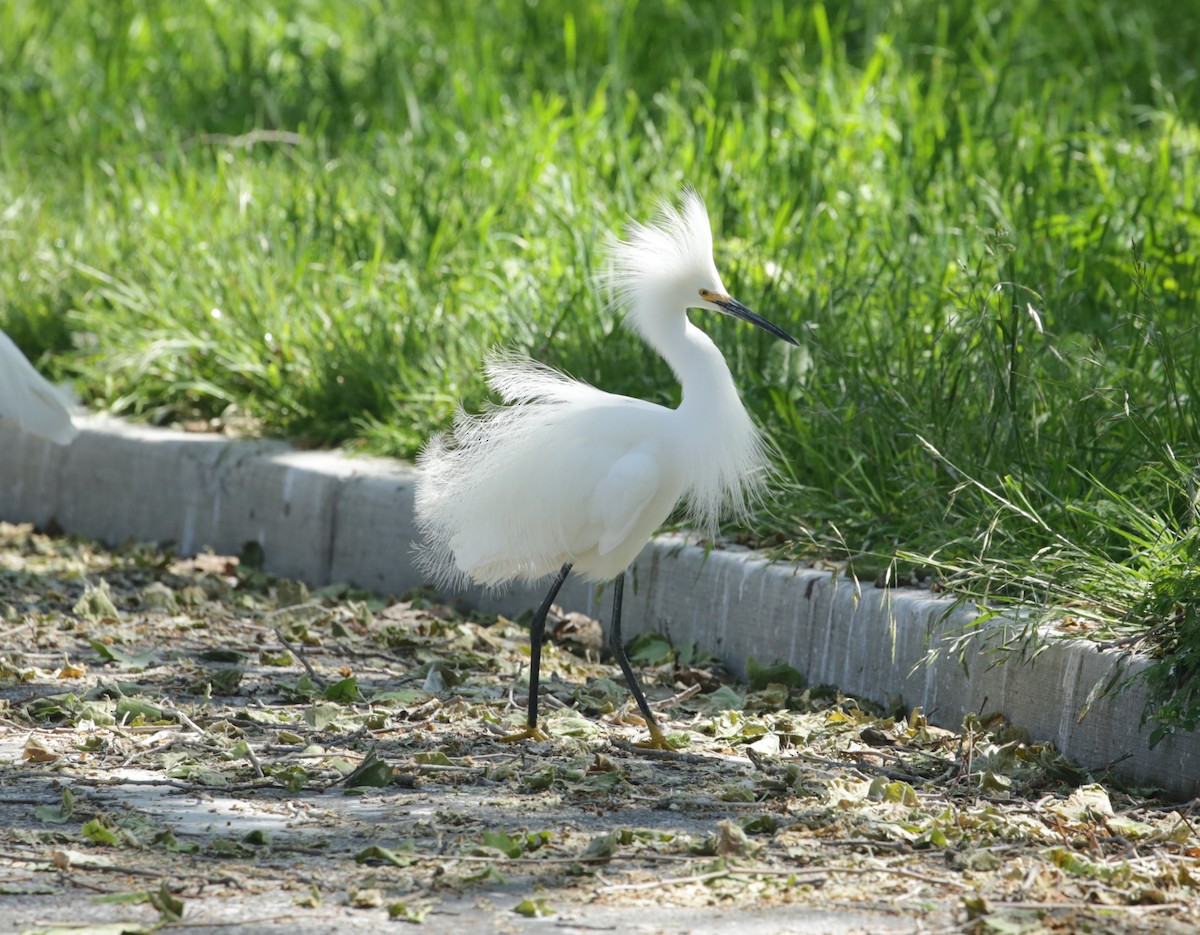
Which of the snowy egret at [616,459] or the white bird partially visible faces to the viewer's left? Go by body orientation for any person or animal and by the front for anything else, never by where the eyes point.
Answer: the white bird partially visible

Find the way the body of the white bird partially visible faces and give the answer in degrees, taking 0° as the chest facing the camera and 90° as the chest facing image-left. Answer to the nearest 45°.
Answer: approximately 90°

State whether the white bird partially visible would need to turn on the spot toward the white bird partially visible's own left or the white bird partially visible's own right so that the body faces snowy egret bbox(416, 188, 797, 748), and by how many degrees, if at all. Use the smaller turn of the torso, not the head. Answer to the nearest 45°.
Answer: approximately 135° to the white bird partially visible's own left

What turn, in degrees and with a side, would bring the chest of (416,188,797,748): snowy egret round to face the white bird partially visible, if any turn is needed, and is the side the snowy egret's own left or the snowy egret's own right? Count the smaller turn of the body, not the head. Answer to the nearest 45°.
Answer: approximately 135° to the snowy egret's own left

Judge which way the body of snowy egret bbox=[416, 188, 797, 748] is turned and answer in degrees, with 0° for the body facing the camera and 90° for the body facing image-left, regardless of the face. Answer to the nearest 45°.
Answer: approximately 270°

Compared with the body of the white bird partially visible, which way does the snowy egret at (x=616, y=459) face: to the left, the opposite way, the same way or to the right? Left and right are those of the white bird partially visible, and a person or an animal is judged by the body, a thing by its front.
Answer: the opposite way

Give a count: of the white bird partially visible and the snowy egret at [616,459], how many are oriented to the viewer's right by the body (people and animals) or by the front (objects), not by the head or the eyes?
1
